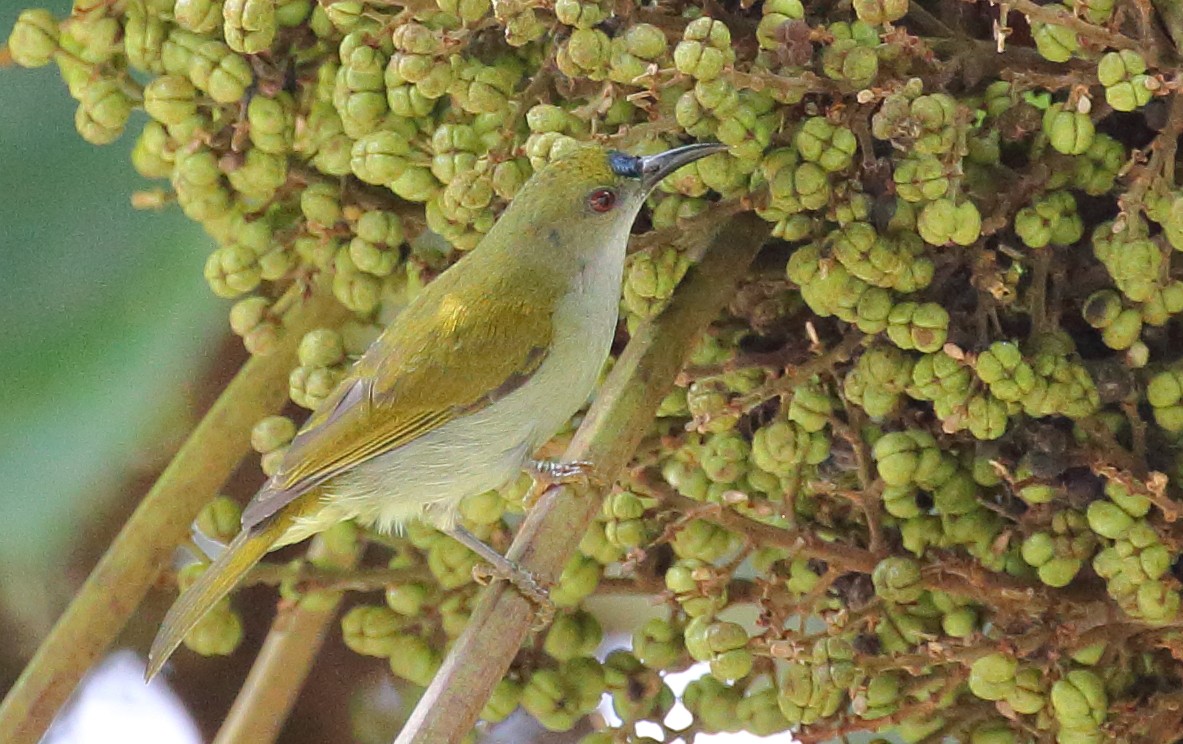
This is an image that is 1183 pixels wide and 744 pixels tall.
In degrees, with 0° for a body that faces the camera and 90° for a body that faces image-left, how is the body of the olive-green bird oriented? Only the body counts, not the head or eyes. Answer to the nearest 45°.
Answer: approximately 270°

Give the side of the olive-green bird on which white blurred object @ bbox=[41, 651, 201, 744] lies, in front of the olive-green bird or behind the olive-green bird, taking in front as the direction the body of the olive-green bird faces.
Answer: behind
